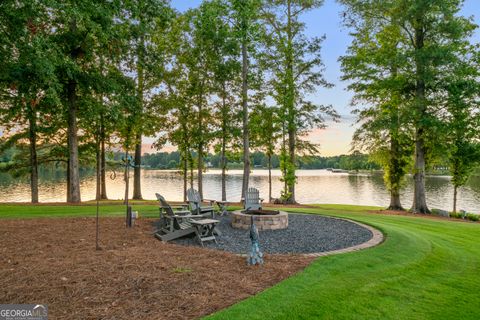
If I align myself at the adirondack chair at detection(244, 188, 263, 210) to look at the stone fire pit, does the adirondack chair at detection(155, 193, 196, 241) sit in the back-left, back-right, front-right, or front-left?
front-right

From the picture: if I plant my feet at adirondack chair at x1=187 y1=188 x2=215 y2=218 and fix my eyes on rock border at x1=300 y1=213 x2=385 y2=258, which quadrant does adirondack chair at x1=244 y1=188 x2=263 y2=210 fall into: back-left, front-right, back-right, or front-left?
front-left

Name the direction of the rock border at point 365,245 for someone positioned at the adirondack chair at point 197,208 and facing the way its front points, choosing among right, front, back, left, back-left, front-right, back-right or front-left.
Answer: front

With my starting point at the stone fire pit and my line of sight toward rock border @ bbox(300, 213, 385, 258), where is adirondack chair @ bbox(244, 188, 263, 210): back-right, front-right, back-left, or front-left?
back-left

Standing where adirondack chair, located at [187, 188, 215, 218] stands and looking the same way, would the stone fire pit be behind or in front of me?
in front

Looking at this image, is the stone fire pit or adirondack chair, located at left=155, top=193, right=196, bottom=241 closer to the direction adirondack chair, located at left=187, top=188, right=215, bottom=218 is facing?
the stone fire pit

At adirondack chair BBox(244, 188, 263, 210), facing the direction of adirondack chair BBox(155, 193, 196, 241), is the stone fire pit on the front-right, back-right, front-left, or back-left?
front-left

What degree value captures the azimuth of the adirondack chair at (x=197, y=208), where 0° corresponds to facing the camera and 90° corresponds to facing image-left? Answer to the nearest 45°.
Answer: approximately 315°

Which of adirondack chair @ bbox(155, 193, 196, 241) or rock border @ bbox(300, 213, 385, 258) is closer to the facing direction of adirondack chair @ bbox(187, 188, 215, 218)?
the rock border

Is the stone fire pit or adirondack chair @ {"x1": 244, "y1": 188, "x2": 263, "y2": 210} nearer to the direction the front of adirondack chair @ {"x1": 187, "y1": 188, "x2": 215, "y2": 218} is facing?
the stone fire pit

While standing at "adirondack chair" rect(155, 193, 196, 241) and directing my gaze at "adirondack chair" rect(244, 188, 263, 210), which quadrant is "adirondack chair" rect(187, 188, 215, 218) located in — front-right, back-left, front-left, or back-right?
front-left
